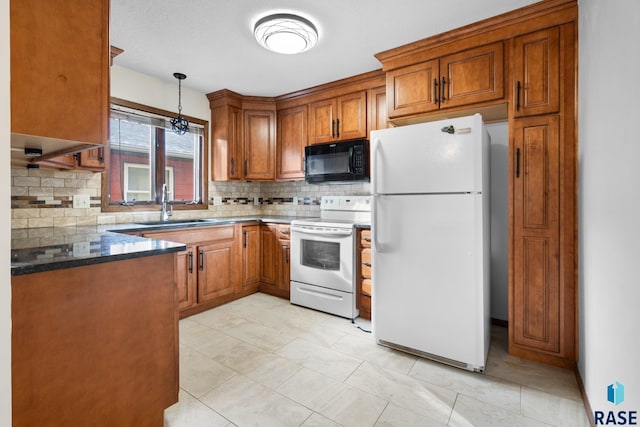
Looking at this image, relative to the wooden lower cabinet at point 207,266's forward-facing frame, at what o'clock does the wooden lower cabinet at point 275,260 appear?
the wooden lower cabinet at point 275,260 is roughly at 10 o'clock from the wooden lower cabinet at point 207,266.

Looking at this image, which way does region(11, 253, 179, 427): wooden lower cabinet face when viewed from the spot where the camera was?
facing away from the viewer and to the right of the viewer

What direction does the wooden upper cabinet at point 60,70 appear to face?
to the viewer's right

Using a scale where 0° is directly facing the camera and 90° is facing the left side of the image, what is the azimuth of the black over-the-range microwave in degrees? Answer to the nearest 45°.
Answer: approximately 45°

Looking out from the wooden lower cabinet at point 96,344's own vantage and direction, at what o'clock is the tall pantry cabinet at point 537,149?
The tall pantry cabinet is roughly at 2 o'clock from the wooden lower cabinet.

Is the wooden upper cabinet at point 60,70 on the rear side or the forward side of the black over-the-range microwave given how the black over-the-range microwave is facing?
on the forward side

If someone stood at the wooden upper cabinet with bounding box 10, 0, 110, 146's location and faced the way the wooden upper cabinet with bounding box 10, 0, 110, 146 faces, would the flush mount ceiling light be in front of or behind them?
in front

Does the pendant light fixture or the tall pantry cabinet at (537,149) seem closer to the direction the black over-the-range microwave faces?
the pendant light fixture

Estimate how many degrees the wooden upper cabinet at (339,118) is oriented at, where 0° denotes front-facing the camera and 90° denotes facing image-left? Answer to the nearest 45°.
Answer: approximately 45°

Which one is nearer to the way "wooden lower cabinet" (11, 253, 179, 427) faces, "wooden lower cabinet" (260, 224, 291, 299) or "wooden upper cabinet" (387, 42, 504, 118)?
the wooden lower cabinet
